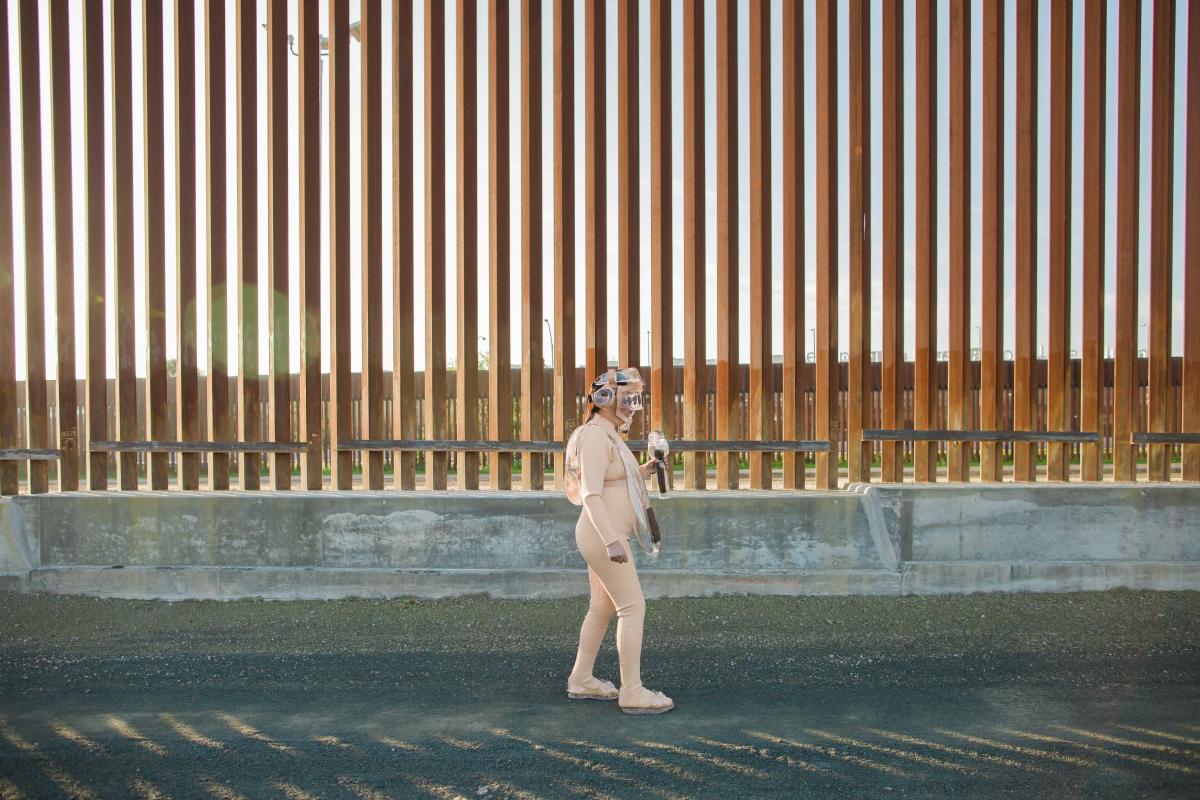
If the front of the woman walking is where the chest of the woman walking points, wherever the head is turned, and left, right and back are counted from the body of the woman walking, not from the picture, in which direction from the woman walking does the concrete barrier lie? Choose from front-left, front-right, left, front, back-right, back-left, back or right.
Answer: left

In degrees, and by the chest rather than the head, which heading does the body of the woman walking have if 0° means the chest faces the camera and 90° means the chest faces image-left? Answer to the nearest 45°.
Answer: approximately 270°
